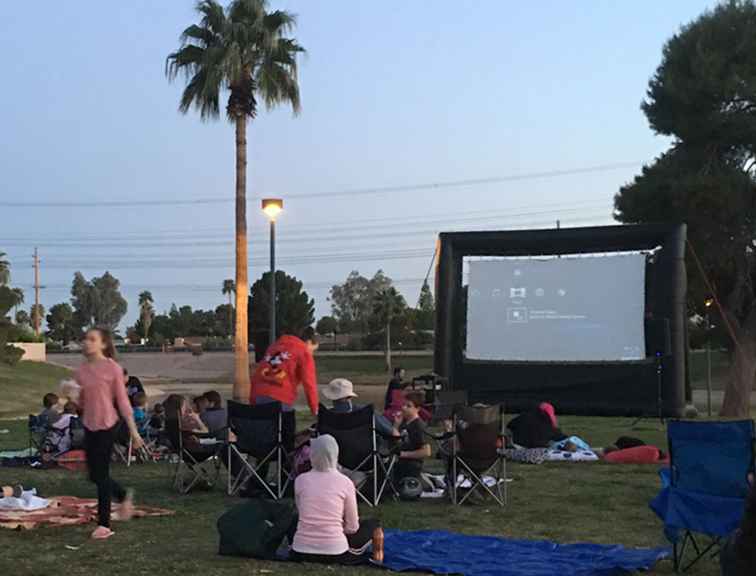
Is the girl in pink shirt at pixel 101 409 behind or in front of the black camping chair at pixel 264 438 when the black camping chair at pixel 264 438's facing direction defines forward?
behind

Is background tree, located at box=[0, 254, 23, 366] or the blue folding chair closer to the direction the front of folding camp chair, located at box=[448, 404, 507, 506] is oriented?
the background tree

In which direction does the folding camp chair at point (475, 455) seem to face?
away from the camera

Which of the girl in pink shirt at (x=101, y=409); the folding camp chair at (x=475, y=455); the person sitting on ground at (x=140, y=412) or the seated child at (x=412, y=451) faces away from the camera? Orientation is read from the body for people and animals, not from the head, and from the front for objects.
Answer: the folding camp chair

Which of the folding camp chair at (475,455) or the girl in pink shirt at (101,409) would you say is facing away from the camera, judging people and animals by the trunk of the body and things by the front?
the folding camp chair

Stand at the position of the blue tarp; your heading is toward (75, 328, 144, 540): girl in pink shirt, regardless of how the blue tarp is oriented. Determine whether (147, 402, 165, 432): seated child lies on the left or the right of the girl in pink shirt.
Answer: right

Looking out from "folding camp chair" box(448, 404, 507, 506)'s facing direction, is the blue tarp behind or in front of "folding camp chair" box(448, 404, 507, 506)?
behind

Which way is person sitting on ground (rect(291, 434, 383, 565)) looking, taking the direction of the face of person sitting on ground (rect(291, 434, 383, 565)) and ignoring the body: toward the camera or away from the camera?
away from the camera

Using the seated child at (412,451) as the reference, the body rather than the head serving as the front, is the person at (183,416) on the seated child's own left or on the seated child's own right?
on the seated child's own right

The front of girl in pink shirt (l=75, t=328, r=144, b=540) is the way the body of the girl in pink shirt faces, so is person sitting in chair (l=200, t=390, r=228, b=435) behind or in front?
behind

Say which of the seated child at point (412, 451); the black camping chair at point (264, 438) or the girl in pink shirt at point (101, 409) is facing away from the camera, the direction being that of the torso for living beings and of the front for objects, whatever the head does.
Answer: the black camping chair

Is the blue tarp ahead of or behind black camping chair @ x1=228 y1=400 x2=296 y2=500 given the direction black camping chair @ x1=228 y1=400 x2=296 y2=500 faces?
behind

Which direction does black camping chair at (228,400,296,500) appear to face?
away from the camera

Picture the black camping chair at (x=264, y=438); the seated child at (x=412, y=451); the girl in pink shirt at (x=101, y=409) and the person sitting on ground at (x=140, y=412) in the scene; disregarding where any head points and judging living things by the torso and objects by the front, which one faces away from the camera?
the black camping chair
